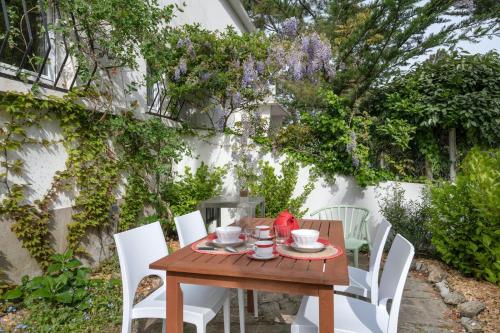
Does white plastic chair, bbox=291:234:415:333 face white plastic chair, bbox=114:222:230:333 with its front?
yes

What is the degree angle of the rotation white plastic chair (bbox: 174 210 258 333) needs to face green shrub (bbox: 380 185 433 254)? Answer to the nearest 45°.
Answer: approximately 90° to its left

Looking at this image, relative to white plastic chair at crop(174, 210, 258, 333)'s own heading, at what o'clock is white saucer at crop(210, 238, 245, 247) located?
The white saucer is roughly at 1 o'clock from the white plastic chair.

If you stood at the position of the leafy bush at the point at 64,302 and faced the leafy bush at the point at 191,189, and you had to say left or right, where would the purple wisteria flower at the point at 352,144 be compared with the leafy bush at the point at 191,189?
right

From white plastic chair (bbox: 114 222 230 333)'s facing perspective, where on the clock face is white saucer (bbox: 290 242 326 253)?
The white saucer is roughly at 11 o'clock from the white plastic chair.

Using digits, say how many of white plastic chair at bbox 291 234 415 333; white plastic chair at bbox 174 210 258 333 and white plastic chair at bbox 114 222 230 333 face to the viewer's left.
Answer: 1

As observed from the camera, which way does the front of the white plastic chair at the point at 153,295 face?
facing the viewer and to the right of the viewer

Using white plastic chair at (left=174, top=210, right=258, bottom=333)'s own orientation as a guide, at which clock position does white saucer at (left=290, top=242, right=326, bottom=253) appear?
The white saucer is roughly at 12 o'clock from the white plastic chair.

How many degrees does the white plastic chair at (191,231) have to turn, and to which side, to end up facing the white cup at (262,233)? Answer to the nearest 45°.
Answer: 0° — it already faces it

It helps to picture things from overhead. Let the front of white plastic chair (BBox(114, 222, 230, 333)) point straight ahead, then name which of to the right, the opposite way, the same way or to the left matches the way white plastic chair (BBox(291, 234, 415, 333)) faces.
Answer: the opposite way

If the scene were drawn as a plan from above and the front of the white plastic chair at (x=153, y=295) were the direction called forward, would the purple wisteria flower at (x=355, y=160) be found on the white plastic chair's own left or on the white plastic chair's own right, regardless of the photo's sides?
on the white plastic chair's own left

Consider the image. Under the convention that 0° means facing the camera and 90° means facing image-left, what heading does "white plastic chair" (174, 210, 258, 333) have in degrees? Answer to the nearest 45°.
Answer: approximately 315°

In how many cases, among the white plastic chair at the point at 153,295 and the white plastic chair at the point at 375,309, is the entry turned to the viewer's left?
1

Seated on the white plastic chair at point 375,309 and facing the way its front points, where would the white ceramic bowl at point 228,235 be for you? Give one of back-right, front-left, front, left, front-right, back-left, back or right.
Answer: front

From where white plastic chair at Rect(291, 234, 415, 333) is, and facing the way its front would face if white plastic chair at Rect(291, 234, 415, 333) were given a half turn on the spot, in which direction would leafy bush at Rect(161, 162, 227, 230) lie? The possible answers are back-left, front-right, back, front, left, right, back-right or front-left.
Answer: back-left

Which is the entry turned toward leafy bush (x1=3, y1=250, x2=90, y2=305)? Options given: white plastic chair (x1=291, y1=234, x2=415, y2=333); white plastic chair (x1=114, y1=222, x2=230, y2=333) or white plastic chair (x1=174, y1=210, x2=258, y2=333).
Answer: white plastic chair (x1=291, y1=234, x2=415, y2=333)

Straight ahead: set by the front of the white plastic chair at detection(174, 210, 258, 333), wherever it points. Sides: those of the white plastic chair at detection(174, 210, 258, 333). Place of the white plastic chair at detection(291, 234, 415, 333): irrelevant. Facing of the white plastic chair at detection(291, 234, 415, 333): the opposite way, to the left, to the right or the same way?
the opposite way

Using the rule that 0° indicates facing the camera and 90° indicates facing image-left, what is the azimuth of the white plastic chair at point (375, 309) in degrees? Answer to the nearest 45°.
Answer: approximately 90°

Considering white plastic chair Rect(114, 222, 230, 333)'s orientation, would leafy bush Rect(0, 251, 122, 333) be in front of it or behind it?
behind
